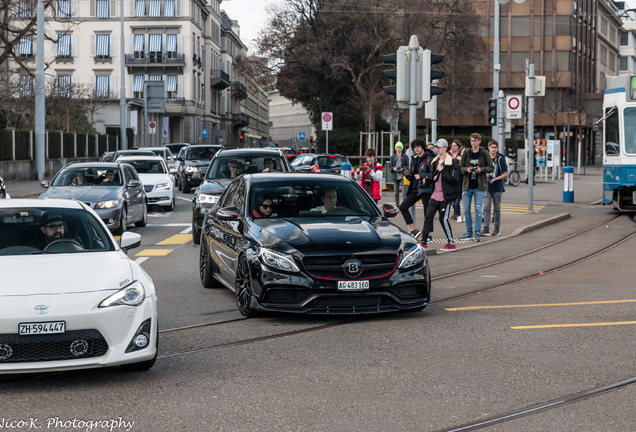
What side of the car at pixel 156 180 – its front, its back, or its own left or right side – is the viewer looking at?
front

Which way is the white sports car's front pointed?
toward the camera

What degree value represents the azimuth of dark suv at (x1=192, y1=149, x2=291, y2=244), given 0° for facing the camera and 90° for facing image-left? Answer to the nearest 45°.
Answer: approximately 0°

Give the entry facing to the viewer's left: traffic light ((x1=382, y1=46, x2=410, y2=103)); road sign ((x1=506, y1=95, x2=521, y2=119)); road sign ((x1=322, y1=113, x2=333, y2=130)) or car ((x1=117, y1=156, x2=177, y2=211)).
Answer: the traffic light

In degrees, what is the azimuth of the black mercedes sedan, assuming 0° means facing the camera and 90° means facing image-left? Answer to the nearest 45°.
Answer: approximately 315°

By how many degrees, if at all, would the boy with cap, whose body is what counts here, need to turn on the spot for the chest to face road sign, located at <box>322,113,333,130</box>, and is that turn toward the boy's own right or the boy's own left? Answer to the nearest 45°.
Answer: approximately 135° to the boy's own right

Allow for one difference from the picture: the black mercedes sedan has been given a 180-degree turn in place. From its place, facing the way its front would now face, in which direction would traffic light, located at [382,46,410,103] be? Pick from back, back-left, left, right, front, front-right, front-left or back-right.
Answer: front-right

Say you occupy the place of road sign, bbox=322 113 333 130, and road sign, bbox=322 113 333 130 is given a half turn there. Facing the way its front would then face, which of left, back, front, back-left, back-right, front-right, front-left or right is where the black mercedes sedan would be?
back

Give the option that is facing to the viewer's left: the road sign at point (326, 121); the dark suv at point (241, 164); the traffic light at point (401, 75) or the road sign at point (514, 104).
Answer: the traffic light

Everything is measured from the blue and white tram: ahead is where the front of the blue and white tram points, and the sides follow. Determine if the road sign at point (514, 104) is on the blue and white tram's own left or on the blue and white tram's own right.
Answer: on the blue and white tram's own right

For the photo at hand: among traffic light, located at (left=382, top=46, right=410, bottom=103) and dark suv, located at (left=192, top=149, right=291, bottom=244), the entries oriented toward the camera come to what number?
1

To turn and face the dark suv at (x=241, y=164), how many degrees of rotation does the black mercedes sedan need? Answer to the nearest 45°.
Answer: approximately 135° to its left
